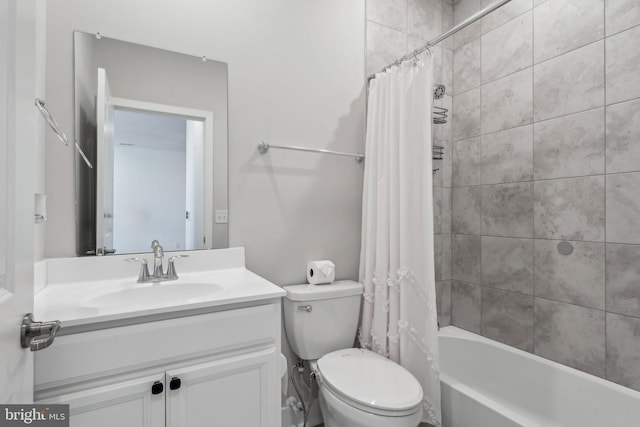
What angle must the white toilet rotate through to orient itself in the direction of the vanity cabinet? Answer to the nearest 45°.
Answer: approximately 90° to its right

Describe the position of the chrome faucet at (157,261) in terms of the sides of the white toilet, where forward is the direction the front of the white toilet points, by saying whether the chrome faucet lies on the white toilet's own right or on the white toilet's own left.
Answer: on the white toilet's own right

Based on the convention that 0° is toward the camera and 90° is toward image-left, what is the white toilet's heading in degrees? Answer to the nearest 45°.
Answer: approximately 315°
